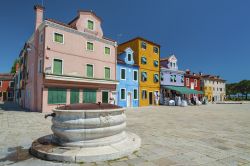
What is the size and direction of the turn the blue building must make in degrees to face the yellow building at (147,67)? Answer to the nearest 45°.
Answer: approximately 90° to its left

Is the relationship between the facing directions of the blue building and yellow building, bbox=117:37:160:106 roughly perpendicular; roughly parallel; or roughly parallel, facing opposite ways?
roughly parallel

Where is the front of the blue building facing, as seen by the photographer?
facing the viewer and to the right of the viewer

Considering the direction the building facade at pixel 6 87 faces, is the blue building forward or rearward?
forward

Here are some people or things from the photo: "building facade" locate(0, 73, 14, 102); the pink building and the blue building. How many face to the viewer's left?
0

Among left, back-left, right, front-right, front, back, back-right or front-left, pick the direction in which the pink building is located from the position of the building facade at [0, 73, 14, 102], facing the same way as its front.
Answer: front

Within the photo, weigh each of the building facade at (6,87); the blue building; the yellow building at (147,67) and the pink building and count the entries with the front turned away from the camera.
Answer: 0

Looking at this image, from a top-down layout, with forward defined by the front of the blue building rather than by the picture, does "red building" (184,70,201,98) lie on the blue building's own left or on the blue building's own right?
on the blue building's own left
